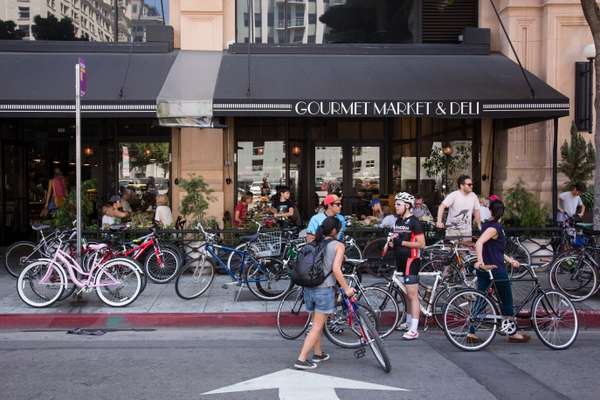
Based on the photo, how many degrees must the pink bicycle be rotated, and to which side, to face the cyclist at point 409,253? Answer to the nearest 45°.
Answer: approximately 135° to its left

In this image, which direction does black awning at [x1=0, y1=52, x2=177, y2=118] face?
toward the camera

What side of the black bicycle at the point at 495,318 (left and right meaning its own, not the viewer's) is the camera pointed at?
right

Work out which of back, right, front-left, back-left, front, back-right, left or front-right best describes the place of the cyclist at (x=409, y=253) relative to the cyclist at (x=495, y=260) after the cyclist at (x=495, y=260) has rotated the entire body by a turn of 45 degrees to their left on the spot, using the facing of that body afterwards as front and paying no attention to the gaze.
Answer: back-left

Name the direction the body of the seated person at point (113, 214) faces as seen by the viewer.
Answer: to the viewer's right

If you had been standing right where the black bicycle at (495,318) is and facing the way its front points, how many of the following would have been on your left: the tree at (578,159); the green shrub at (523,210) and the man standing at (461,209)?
3

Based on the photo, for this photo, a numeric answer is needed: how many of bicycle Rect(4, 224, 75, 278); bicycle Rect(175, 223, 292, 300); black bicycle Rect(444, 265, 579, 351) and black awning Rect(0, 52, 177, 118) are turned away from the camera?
0

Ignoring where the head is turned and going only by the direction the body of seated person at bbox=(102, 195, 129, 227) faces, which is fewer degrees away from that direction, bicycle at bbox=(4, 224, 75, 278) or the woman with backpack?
the woman with backpack

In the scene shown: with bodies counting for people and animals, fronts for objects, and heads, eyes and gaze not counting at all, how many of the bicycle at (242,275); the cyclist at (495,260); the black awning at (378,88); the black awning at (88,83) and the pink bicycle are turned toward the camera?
2

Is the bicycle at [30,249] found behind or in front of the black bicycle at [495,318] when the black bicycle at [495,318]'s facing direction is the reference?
behind

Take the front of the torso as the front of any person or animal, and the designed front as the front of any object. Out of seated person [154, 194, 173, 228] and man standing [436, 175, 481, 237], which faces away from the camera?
the seated person
